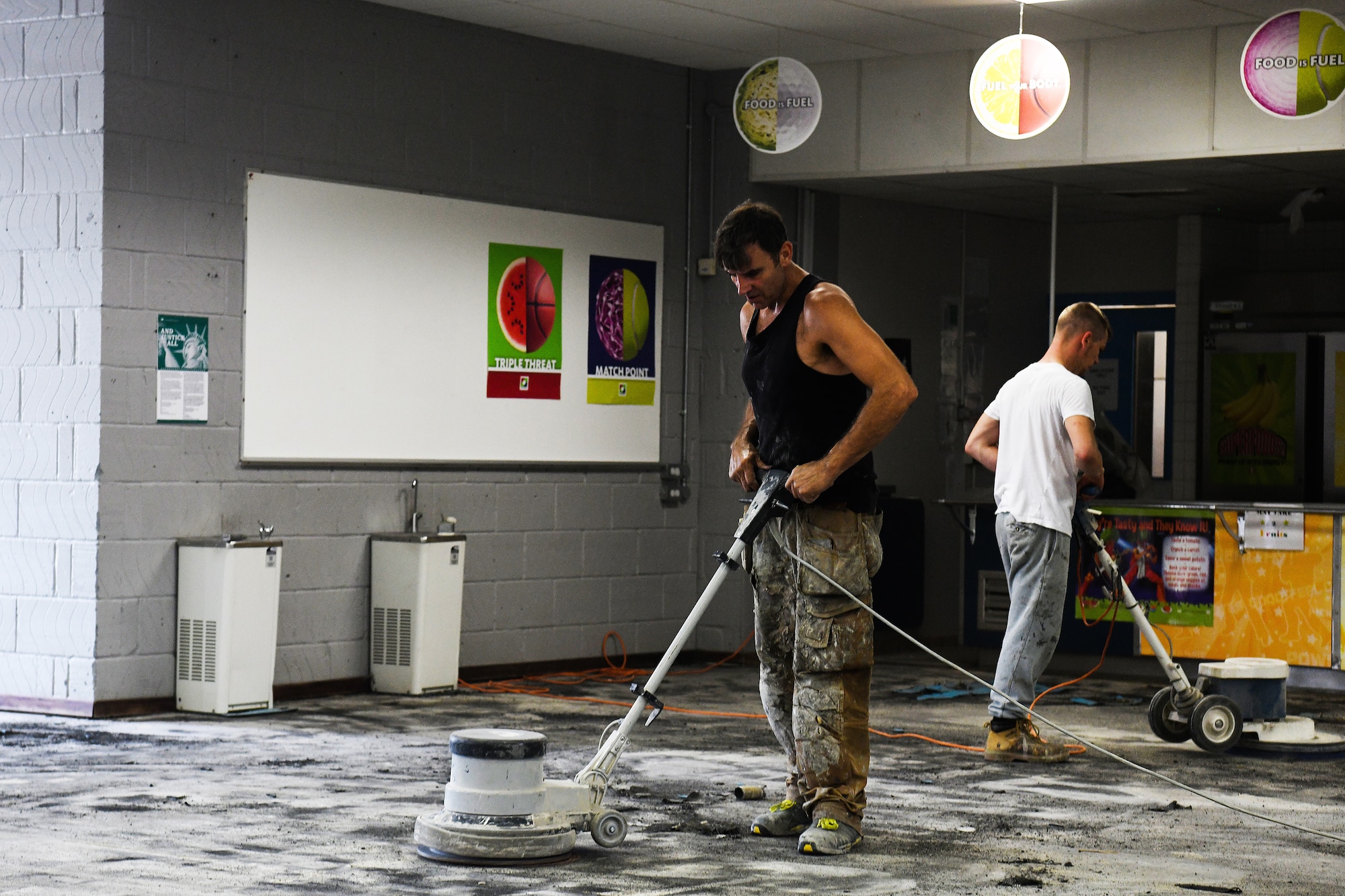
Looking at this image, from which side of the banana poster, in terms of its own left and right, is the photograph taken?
front

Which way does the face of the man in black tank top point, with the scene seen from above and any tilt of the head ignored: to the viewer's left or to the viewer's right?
to the viewer's left

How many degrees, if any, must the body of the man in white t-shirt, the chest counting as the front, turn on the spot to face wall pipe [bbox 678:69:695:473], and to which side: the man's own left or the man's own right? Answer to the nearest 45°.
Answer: approximately 90° to the man's own left

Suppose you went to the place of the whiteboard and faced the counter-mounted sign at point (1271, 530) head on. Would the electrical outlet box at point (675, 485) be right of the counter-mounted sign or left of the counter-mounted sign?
left

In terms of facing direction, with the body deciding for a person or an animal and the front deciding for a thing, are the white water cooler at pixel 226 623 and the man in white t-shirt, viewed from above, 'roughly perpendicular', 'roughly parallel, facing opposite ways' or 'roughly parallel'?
roughly perpendicular

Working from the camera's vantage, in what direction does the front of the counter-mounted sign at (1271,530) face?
facing the viewer

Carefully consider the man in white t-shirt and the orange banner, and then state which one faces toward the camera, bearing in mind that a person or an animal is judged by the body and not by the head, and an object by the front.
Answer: the orange banner

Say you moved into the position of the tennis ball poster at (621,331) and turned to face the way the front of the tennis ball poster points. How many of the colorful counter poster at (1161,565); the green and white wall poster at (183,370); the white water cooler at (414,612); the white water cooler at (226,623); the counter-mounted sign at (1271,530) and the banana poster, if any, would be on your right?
3

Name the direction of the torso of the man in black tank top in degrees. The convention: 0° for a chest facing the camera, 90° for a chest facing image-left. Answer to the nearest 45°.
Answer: approximately 45°

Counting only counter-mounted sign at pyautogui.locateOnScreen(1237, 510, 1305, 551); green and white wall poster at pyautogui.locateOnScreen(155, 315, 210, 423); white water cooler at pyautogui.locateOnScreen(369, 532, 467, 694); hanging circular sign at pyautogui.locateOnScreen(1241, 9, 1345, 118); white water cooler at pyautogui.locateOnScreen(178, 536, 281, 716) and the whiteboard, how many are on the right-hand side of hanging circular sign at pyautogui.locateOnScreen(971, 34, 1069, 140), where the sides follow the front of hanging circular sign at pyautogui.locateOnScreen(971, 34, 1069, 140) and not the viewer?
4

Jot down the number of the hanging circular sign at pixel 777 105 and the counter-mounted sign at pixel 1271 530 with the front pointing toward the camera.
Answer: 2

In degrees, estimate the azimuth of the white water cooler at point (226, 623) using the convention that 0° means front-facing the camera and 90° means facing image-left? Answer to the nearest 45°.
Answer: approximately 315°

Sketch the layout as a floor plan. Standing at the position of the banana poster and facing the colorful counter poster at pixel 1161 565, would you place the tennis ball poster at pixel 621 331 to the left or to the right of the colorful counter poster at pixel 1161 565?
right

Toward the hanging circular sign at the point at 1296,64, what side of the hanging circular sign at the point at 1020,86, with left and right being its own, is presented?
left

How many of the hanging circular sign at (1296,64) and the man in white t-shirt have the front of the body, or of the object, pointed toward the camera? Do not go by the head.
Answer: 1
